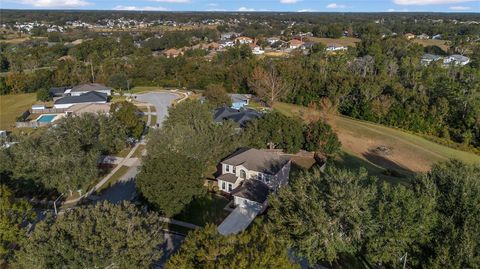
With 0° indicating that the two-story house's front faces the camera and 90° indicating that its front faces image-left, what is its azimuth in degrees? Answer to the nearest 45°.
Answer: approximately 45°

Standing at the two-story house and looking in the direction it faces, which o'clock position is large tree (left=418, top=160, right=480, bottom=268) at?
The large tree is roughly at 9 o'clock from the two-story house.

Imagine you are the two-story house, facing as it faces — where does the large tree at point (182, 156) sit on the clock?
The large tree is roughly at 1 o'clock from the two-story house.

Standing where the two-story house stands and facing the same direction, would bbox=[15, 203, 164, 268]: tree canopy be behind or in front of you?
in front

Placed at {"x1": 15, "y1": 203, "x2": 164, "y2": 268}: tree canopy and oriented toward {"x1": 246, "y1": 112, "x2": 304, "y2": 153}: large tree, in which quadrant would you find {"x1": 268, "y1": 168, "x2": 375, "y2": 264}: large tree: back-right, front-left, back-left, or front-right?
front-right

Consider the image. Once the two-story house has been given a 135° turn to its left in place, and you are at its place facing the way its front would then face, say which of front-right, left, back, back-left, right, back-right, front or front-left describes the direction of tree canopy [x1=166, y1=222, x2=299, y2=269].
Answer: right

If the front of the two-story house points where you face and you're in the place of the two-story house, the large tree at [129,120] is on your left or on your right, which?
on your right

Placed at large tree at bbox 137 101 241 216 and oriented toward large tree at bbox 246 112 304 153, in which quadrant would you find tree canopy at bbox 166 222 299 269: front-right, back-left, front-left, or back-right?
back-right

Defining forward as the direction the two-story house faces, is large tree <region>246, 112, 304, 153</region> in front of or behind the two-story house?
behind

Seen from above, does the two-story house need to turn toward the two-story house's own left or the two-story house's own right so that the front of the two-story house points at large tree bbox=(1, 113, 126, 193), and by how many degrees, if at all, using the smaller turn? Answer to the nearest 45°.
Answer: approximately 45° to the two-story house's own right
